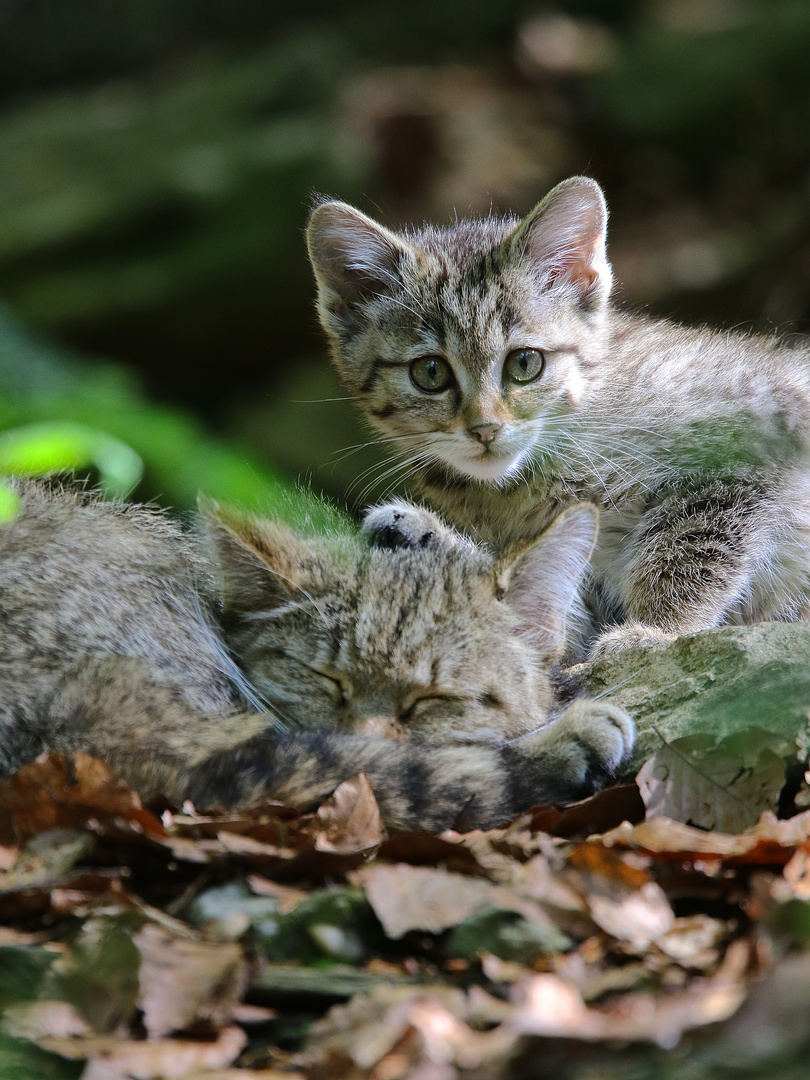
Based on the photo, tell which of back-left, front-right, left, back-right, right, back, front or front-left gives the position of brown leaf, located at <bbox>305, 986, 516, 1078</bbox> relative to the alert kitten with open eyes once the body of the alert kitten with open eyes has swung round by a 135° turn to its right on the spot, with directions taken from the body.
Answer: back

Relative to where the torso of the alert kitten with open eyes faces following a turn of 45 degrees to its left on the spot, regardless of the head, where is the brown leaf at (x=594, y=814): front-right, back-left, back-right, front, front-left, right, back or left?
front

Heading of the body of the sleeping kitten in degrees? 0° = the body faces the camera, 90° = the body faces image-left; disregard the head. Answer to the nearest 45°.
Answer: approximately 315°

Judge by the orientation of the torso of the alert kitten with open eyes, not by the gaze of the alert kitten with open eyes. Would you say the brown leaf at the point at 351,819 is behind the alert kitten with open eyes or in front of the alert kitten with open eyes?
in front

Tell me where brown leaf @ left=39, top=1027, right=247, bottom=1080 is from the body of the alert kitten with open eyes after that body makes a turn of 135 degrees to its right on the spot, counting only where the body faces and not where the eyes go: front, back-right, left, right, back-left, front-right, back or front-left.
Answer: back

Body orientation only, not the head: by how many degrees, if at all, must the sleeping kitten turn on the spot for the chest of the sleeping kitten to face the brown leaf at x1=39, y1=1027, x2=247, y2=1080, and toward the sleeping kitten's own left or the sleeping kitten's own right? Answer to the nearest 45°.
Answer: approximately 45° to the sleeping kitten's own right

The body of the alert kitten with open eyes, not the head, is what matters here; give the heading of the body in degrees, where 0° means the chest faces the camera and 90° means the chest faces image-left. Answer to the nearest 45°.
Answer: approximately 45°

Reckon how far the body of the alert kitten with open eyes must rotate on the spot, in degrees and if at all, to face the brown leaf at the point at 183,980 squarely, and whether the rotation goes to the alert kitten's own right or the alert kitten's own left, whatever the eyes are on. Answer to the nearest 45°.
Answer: approximately 45° to the alert kitten's own left

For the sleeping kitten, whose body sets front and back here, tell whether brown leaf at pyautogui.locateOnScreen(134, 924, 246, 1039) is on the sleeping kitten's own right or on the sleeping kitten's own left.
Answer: on the sleeping kitten's own right

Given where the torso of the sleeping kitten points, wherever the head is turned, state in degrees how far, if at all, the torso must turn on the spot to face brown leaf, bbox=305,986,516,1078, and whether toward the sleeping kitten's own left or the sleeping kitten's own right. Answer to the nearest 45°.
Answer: approximately 45° to the sleeping kitten's own right

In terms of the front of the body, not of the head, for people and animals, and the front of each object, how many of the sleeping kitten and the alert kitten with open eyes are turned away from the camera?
0

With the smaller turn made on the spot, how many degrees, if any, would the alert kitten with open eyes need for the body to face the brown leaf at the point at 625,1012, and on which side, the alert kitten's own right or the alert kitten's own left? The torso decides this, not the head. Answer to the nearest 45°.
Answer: approximately 45° to the alert kitten's own left

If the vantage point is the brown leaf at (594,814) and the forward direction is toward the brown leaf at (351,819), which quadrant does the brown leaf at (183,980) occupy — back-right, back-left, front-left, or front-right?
front-left

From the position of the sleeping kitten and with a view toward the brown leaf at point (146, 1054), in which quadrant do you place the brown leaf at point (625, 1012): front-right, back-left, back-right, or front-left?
front-left

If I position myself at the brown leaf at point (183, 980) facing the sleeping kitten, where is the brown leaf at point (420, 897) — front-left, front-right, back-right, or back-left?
front-right
